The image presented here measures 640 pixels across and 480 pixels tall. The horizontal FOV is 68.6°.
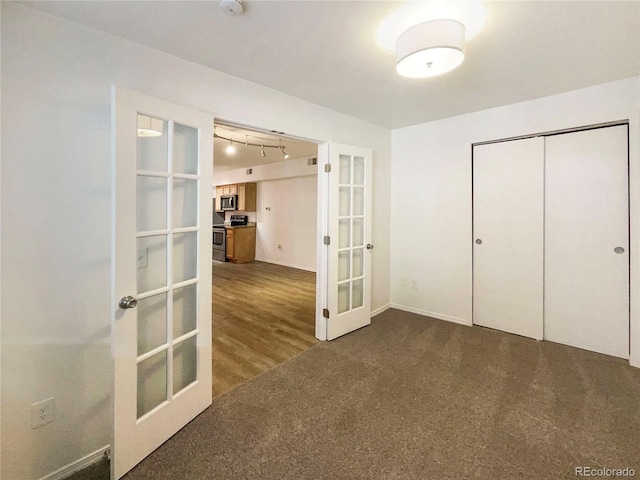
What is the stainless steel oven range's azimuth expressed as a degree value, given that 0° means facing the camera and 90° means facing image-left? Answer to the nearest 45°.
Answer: approximately 45°

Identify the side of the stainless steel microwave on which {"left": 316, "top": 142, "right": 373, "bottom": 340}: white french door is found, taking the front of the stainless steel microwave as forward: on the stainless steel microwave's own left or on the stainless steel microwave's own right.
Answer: on the stainless steel microwave's own left

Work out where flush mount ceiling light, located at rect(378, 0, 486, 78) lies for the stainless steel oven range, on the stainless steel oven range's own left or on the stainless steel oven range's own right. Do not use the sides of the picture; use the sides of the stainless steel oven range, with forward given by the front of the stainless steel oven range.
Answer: on the stainless steel oven range's own left

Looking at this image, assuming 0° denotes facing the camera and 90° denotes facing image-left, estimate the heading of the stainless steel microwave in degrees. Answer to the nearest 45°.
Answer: approximately 45°

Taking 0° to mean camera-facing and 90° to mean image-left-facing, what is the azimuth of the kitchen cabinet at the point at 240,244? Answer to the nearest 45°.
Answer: approximately 45°
